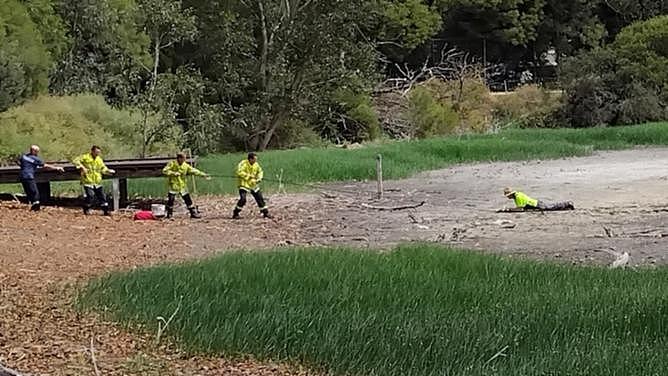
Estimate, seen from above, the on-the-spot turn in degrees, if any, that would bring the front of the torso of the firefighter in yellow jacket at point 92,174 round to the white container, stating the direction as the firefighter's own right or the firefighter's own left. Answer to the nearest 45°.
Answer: approximately 45° to the firefighter's own left

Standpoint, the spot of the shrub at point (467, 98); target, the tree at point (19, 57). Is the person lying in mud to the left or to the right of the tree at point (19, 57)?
left

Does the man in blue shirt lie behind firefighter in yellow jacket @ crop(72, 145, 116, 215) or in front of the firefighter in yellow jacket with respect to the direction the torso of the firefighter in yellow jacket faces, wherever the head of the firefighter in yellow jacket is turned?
behind

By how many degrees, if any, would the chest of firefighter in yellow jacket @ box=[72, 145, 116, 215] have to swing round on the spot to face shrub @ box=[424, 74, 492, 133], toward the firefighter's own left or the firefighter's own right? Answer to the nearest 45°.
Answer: approximately 90° to the firefighter's own left

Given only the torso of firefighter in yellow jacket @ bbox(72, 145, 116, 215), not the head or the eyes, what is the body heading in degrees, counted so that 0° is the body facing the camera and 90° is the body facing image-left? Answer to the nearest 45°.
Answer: approximately 315°

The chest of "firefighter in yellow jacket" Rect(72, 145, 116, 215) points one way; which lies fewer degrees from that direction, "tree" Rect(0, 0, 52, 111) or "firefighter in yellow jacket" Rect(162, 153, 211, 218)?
the firefighter in yellow jacket

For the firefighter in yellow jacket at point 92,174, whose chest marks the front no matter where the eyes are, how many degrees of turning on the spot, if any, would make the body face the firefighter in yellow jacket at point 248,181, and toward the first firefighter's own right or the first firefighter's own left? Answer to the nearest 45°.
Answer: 0° — they already face them

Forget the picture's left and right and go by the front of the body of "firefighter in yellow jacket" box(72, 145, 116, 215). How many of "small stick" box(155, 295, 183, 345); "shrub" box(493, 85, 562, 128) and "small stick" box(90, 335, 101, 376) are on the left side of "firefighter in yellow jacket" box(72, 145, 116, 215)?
1

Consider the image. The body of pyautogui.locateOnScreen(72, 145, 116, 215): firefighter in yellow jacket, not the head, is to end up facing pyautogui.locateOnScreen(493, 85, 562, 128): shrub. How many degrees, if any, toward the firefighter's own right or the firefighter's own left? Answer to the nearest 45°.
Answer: approximately 90° to the firefighter's own left

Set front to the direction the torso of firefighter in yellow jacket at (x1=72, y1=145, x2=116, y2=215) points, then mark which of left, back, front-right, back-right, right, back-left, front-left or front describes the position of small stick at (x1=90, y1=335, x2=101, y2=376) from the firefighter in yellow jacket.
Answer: front-right

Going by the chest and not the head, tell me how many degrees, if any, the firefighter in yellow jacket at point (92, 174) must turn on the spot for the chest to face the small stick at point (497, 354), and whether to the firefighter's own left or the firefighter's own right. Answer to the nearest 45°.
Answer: approximately 45° to the firefighter's own right

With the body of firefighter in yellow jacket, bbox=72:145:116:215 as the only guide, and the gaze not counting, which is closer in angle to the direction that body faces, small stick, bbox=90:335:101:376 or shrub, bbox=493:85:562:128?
the small stick
